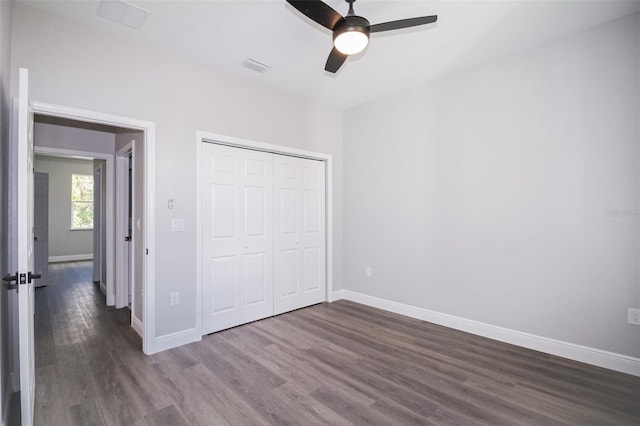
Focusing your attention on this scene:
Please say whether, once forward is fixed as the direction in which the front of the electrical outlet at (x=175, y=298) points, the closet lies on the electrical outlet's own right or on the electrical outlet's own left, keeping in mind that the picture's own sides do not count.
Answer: on the electrical outlet's own left

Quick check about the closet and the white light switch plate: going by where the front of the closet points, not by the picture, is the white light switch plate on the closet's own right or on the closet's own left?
on the closet's own right

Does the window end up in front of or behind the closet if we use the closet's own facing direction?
behind

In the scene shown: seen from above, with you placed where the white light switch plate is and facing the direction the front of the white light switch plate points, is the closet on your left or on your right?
on your left

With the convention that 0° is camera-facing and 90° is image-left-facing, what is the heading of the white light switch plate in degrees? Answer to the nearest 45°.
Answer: approximately 0°

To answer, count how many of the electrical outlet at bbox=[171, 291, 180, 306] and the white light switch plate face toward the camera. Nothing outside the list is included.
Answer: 2

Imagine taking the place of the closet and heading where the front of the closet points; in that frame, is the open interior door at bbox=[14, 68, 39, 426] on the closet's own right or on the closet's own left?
on the closet's own right
